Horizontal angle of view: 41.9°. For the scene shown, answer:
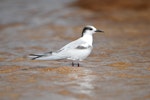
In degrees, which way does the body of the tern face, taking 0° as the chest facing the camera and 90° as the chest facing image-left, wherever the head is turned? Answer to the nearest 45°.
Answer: approximately 270°
